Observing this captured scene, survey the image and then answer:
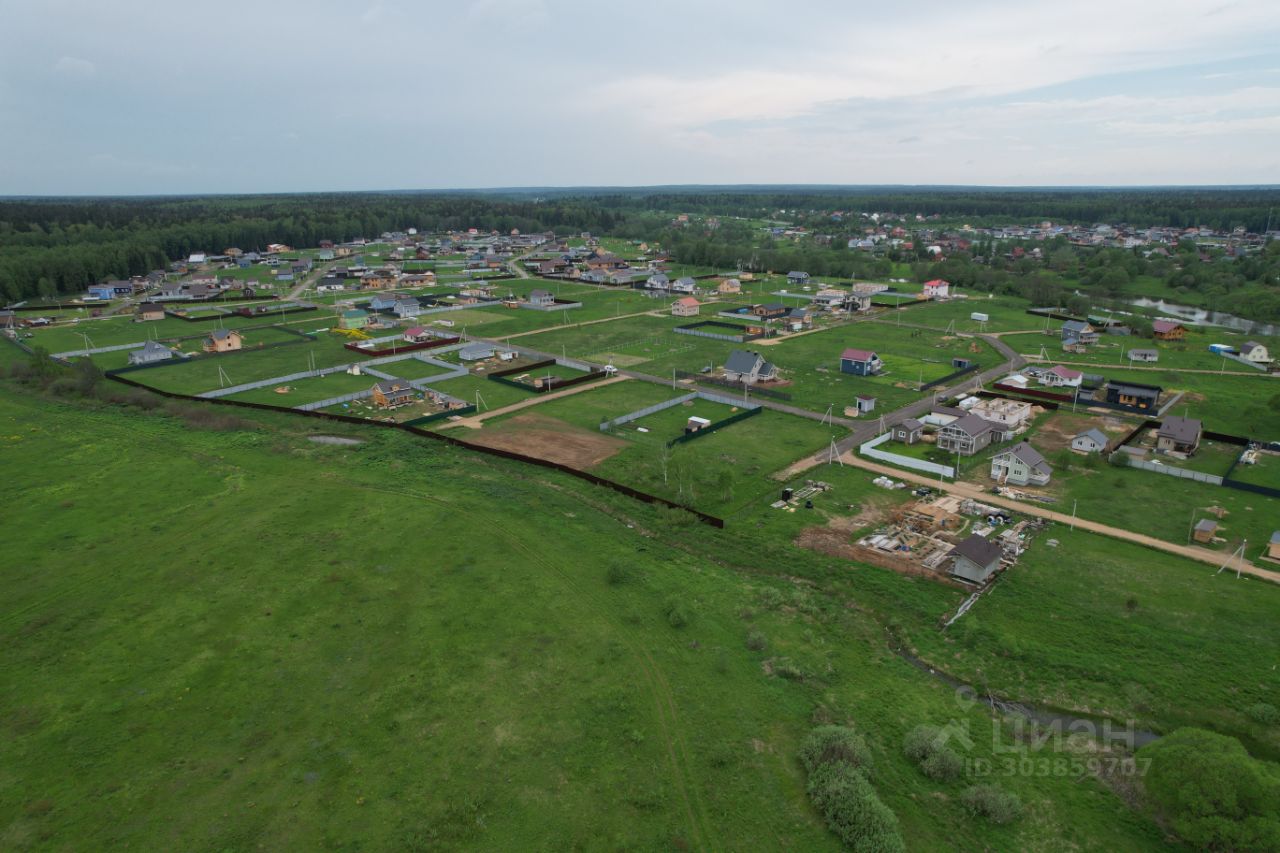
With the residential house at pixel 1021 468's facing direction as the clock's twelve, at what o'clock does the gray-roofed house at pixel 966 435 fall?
The gray-roofed house is roughly at 3 o'clock from the residential house.

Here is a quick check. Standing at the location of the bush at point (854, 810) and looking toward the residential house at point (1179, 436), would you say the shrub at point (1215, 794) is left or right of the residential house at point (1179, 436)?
right

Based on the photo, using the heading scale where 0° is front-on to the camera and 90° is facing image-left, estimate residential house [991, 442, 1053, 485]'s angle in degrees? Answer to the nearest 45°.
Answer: approximately 45°

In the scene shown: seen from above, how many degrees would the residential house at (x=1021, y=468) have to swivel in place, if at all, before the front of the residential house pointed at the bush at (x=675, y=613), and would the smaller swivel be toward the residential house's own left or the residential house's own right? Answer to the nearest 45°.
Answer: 0° — it already faces it

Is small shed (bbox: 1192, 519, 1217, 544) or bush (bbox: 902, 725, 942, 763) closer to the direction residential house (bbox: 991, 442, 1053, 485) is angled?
the bush

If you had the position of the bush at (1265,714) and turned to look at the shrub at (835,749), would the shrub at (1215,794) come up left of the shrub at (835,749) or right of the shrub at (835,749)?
left

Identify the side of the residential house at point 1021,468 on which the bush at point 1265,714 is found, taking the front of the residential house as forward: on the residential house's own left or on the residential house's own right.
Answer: on the residential house's own left

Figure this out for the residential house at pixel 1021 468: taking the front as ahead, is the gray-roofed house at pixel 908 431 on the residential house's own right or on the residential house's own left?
on the residential house's own right

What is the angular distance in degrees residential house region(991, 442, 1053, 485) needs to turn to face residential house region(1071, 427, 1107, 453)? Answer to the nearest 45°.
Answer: approximately 180°
